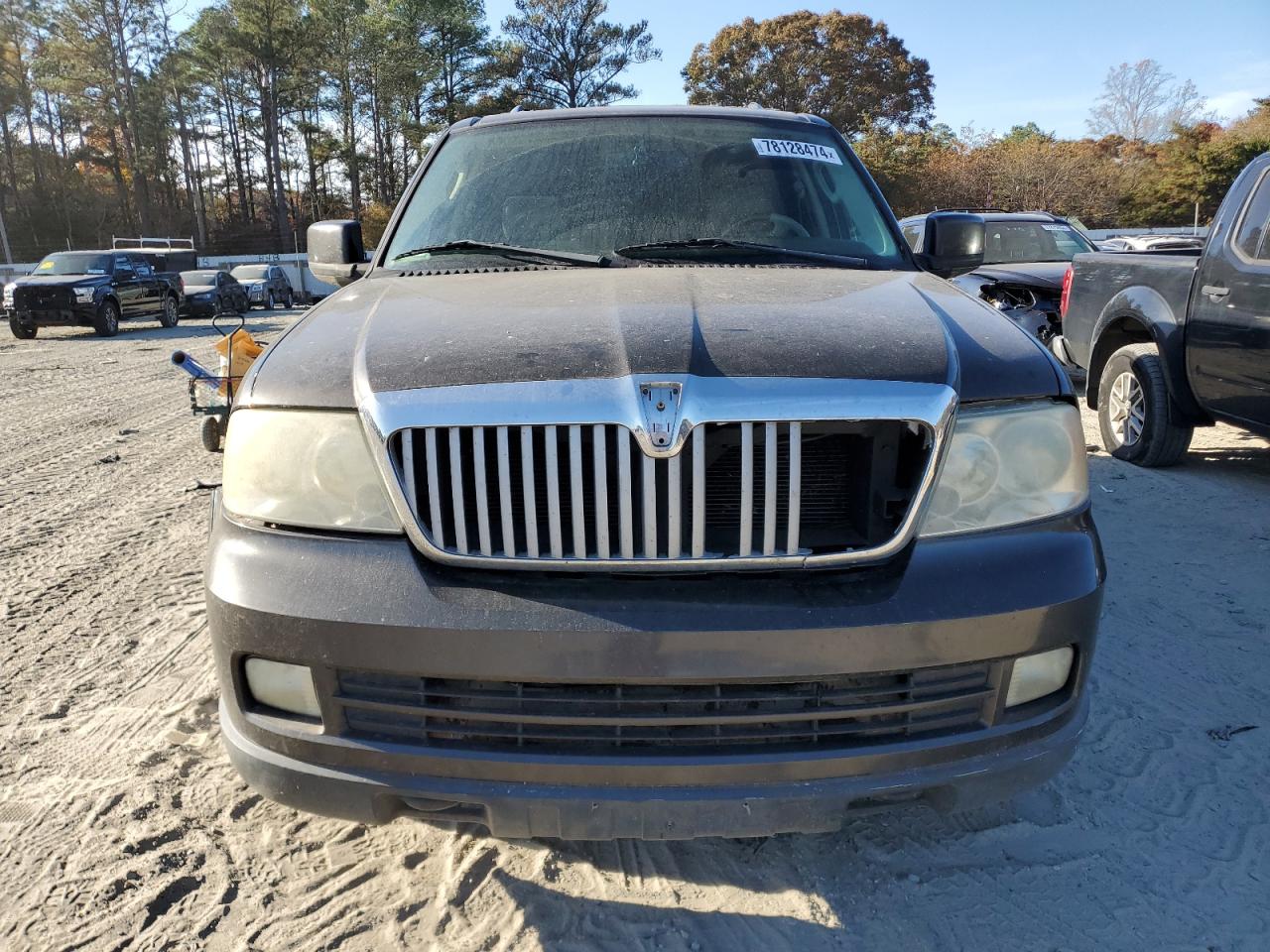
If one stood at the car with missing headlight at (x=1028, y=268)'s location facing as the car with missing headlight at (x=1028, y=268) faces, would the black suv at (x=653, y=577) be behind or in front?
in front

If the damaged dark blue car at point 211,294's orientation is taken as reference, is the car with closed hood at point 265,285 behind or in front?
behind

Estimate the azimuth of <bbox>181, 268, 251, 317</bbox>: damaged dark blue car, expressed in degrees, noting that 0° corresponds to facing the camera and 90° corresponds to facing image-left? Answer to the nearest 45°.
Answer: approximately 45°

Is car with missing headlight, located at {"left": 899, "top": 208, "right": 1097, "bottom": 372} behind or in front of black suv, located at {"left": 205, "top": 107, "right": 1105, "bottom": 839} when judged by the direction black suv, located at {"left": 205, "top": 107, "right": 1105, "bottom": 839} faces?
behind

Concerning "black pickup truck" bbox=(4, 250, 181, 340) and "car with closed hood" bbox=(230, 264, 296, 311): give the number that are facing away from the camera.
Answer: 0

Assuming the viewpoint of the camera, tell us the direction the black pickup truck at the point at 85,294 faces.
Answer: facing the viewer and to the left of the viewer

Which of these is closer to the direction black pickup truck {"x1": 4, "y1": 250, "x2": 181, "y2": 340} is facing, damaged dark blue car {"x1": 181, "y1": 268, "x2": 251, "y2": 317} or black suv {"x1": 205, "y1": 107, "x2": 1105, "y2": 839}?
the black suv
